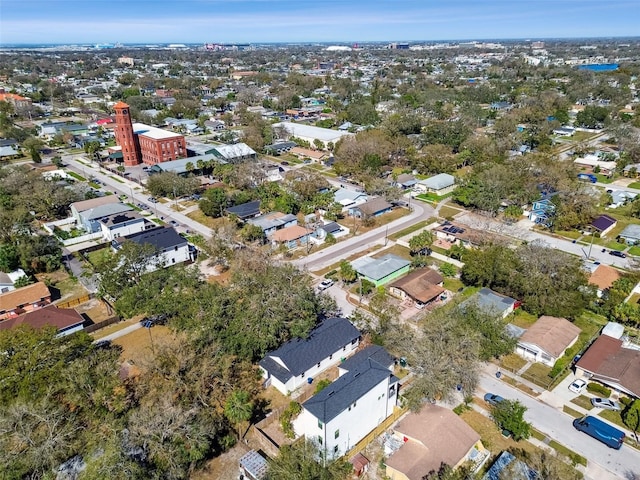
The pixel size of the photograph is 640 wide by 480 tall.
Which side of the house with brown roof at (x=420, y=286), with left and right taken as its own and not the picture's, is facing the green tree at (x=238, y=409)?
front

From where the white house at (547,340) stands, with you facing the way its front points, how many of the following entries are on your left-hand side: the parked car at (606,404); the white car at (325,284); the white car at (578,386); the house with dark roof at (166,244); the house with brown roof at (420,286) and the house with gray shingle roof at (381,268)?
2

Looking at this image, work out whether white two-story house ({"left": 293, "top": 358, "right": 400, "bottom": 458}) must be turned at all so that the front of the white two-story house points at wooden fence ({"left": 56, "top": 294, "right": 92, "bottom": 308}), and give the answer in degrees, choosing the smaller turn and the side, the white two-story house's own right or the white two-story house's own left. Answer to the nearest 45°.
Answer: approximately 90° to the white two-story house's own left

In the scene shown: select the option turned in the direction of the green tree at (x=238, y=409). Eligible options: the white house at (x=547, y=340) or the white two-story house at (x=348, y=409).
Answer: the white house

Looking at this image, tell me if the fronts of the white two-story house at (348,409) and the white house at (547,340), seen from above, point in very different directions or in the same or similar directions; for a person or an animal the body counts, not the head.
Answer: very different directions

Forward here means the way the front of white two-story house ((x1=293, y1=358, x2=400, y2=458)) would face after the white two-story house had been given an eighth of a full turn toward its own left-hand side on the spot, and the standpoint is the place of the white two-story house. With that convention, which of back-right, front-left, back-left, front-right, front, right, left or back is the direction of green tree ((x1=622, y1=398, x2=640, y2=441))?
right

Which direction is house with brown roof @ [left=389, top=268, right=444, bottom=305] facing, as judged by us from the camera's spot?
facing the viewer and to the left of the viewer

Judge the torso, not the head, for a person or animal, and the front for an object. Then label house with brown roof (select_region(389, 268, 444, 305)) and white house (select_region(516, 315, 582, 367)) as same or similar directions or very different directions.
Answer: same or similar directions

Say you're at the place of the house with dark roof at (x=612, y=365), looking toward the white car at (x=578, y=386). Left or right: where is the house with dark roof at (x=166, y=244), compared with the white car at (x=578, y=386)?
right

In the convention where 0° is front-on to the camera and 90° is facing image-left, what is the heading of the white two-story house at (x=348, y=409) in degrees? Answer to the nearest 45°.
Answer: approximately 225°

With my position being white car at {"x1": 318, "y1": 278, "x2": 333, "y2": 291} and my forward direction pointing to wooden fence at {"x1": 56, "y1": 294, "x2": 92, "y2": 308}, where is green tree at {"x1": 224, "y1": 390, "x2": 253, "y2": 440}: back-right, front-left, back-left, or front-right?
front-left

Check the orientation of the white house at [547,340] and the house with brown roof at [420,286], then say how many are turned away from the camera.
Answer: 0
